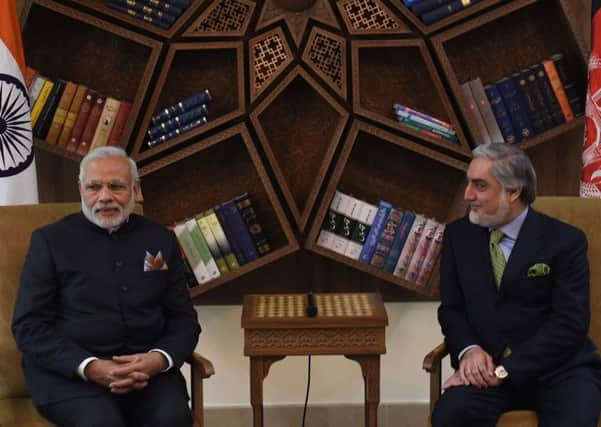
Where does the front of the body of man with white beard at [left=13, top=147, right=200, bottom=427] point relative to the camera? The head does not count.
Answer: toward the camera

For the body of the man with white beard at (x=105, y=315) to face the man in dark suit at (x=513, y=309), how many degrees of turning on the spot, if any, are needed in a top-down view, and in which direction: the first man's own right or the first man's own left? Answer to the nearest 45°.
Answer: approximately 90° to the first man's own left

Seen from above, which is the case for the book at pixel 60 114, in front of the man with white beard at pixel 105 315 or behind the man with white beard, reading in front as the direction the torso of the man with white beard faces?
behind

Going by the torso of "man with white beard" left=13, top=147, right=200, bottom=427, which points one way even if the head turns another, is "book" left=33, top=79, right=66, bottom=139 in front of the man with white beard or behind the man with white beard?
behind

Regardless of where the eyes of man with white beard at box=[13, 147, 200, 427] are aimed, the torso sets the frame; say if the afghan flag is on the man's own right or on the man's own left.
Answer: on the man's own left

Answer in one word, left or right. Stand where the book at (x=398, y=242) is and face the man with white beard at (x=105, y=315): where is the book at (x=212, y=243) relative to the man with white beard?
right

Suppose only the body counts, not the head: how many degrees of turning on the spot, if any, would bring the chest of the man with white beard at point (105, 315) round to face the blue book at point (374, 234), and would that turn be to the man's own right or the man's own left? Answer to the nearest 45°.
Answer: approximately 135° to the man's own left

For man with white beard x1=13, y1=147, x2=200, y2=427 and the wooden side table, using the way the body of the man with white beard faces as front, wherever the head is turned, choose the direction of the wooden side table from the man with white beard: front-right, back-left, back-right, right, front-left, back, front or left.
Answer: left

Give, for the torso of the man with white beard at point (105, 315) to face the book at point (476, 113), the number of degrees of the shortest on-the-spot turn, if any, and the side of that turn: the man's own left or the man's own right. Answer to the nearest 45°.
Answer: approximately 90° to the man's own left

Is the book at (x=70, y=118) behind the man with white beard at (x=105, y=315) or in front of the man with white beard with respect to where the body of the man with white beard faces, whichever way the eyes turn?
behind

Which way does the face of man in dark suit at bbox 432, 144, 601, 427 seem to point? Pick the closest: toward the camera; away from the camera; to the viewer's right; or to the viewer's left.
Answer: to the viewer's left

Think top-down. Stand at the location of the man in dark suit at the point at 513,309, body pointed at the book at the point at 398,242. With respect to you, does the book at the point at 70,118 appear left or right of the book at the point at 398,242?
left

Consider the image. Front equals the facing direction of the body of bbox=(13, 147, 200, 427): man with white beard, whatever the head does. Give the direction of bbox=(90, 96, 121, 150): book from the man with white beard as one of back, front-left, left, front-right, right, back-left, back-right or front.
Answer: back

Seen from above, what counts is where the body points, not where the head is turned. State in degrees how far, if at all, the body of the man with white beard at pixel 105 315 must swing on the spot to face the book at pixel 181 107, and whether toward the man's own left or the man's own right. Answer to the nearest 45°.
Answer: approximately 135° to the man's own left

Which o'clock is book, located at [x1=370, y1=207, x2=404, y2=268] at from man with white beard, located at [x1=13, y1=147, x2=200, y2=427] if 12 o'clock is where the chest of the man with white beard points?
The book is roughly at 8 o'clock from the man with white beard.
